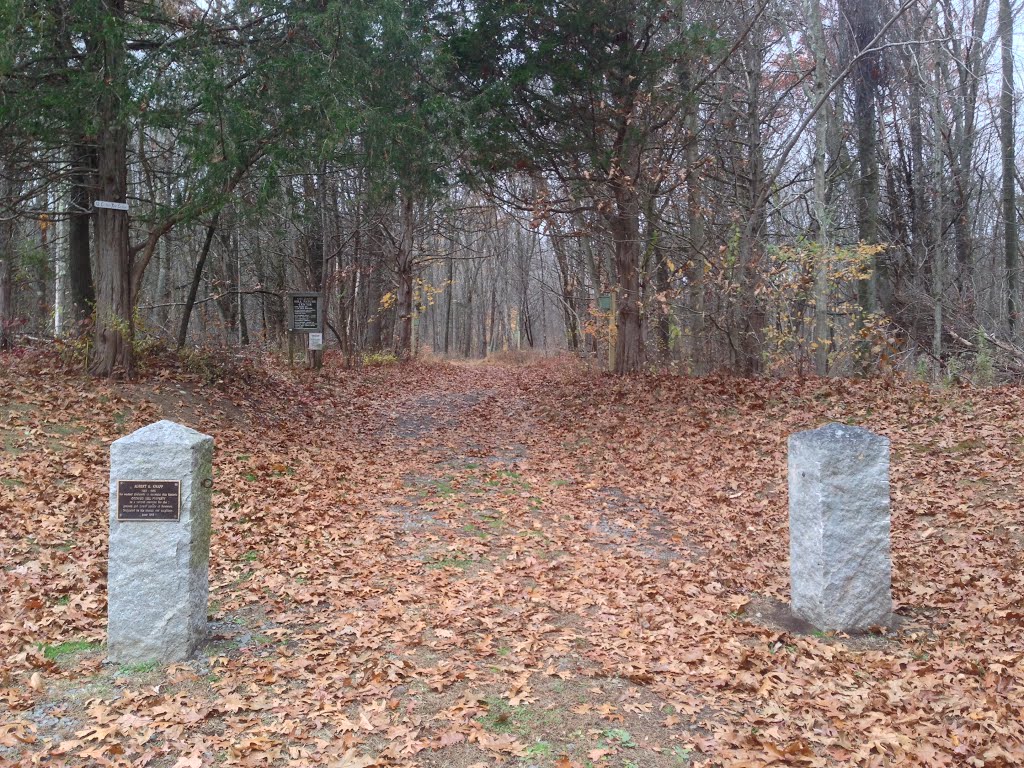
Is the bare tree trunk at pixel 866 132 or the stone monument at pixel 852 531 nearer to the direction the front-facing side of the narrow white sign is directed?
the stone monument

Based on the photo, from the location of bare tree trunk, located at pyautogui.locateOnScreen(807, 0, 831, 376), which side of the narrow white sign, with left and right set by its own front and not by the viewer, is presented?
left

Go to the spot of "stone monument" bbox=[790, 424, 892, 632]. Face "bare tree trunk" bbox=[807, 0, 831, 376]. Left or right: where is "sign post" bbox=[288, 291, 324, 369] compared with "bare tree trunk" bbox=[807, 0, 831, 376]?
left

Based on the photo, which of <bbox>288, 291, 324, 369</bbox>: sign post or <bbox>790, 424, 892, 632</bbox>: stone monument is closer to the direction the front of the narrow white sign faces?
the stone monument

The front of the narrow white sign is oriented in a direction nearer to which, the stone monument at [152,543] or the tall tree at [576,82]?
the stone monument

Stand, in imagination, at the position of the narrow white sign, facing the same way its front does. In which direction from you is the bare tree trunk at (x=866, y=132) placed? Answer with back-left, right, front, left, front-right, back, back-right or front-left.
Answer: left

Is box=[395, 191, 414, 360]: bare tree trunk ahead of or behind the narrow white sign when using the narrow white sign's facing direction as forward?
behind

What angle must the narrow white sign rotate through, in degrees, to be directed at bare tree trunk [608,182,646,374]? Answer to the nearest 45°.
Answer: approximately 90° to its left

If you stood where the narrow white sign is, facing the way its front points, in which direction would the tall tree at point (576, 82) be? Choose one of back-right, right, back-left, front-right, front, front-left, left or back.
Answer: left

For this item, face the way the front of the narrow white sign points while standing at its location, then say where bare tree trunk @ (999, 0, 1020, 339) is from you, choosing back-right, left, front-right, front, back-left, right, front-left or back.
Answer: left

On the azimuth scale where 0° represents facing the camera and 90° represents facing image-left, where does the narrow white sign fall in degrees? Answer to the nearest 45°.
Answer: approximately 0°

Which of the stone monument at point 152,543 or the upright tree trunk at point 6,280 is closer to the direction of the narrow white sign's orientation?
the stone monument
